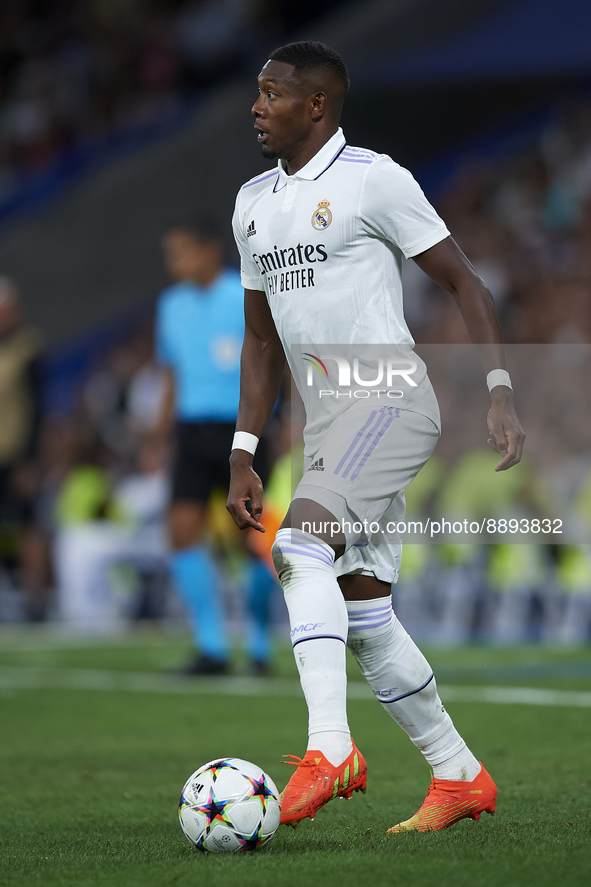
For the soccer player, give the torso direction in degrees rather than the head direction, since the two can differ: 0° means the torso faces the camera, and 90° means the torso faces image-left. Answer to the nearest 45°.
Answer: approximately 45°

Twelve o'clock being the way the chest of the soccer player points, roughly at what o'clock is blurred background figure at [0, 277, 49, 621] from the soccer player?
The blurred background figure is roughly at 4 o'clock from the soccer player.

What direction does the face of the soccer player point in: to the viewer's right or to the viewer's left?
to the viewer's left
